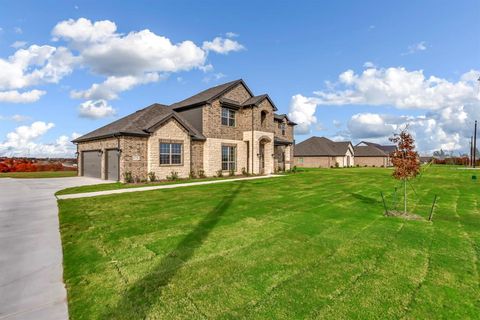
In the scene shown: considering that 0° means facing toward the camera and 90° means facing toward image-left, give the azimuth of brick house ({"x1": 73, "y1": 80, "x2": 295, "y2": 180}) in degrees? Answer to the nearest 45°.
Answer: approximately 315°

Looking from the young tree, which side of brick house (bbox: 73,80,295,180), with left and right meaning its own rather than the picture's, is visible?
front
